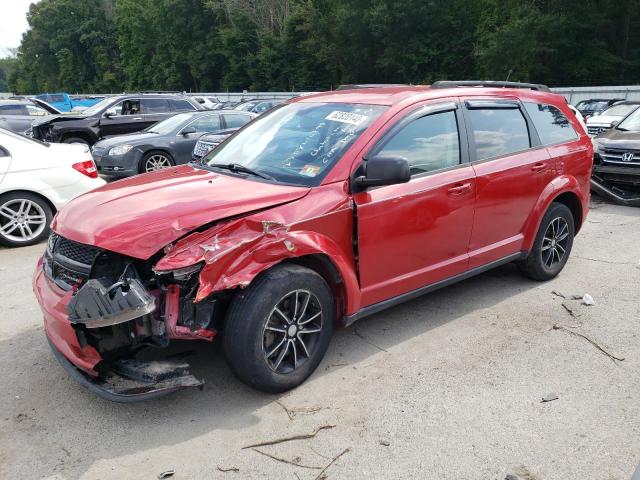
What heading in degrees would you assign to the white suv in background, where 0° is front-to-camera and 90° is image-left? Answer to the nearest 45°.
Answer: approximately 45°

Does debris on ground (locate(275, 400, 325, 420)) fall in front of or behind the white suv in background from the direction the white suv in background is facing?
in front

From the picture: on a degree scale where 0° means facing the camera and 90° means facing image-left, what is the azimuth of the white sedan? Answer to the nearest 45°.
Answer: approximately 90°

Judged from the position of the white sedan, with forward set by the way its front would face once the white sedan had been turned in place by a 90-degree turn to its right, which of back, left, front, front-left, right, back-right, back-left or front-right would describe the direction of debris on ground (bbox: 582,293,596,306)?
back-right

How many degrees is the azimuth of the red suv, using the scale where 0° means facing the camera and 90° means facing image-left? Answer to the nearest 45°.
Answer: approximately 45°

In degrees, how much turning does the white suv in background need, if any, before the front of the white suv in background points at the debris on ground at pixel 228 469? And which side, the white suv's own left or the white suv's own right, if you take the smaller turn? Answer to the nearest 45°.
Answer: approximately 45° to the white suv's own left

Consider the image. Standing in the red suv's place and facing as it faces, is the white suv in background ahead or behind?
behind

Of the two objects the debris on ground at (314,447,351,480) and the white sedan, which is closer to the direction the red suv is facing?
the debris on ground

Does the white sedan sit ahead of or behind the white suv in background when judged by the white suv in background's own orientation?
ahead
